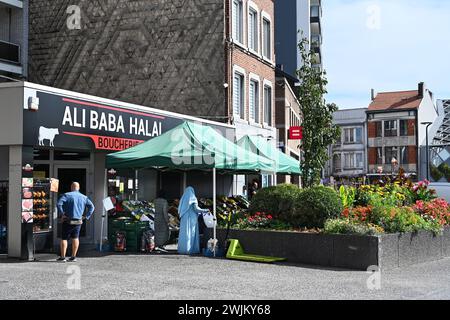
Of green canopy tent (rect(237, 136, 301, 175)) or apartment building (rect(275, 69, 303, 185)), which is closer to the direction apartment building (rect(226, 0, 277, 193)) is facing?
the green canopy tent

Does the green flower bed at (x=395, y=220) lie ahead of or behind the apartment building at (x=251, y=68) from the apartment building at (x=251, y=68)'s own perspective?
ahead

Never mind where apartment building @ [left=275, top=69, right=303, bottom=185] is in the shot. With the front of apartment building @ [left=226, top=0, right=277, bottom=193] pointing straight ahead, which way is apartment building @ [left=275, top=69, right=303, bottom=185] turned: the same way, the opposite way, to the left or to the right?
the same way

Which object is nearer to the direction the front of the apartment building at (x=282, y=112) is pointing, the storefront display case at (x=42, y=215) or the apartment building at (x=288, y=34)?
the storefront display case

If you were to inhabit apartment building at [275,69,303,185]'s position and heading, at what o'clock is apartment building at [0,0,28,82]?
apartment building at [0,0,28,82] is roughly at 3 o'clock from apartment building at [275,69,303,185].

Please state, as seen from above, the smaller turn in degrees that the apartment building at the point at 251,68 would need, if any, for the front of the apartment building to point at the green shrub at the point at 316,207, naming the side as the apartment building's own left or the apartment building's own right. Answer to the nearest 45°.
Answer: approximately 45° to the apartment building's own right

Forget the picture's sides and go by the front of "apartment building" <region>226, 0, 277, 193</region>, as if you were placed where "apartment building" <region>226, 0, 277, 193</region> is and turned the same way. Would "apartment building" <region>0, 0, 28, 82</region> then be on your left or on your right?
on your right

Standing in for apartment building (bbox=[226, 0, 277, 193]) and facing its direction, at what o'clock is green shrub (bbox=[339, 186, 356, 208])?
The green shrub is roughly at 1 o'clock from the apartment building.

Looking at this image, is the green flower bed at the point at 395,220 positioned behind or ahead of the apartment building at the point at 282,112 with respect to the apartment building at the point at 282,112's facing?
ahead

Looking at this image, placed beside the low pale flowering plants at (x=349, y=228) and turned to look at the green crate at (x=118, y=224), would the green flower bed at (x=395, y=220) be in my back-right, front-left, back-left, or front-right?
back-right

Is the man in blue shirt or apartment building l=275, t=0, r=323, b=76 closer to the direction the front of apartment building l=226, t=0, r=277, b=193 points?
the man in blue shirt

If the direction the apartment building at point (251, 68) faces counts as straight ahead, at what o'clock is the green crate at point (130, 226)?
The green crate is roughly at 2 o'clock from the apartment building.

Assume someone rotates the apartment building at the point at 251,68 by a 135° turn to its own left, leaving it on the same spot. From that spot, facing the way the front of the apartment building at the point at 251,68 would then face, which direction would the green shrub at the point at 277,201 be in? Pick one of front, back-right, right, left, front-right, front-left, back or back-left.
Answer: back

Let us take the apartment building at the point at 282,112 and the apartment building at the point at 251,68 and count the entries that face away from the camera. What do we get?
0
